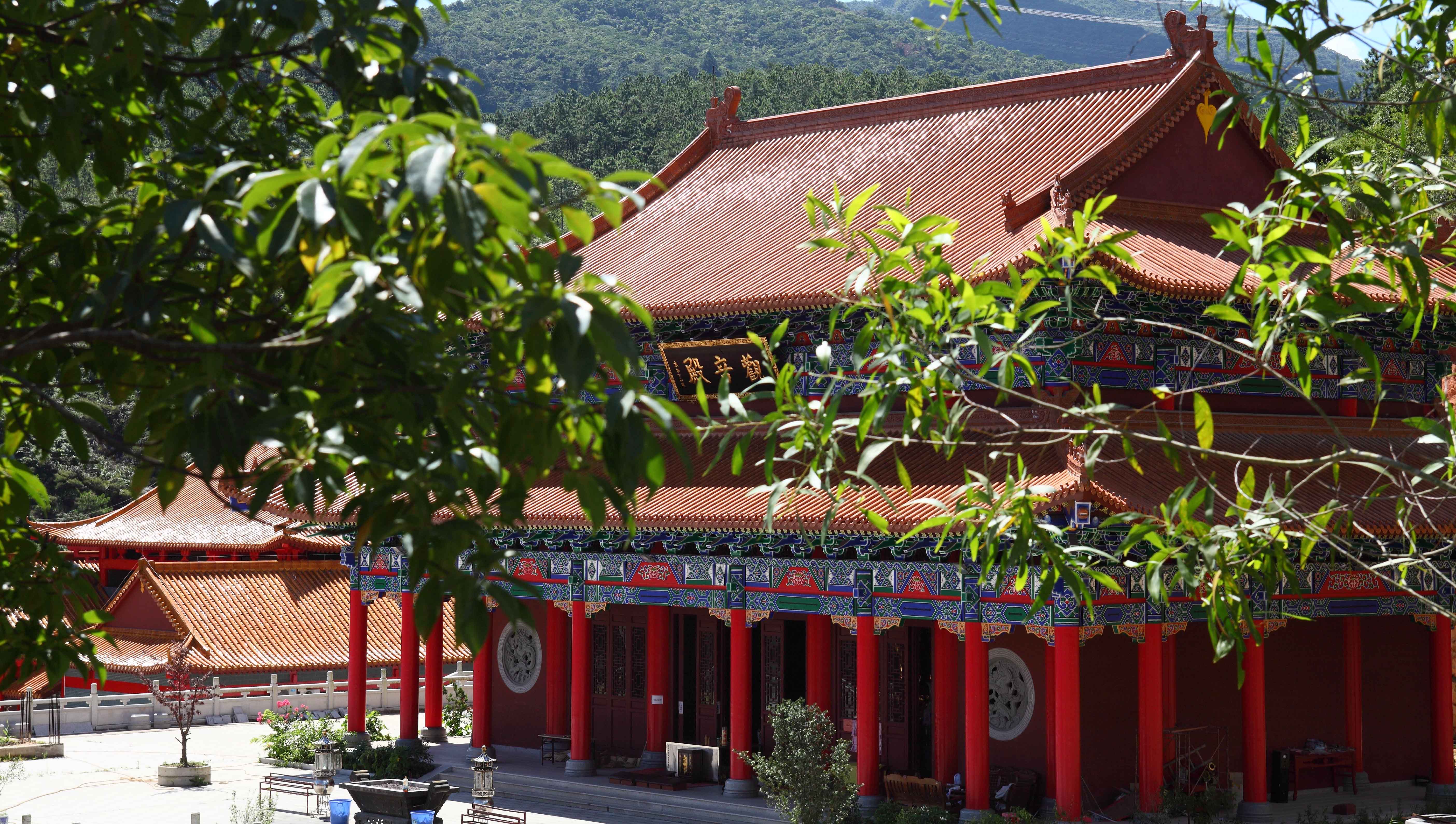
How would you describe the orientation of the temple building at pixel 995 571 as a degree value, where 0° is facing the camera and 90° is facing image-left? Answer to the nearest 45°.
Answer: approximately 45°

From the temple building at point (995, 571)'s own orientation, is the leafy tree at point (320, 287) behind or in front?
in front

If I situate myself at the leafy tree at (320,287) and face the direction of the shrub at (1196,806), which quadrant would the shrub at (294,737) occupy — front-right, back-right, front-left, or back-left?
front-left

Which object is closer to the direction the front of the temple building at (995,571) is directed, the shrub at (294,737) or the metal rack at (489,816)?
the metal rack

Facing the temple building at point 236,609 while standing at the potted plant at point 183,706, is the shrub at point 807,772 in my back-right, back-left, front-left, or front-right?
back-right

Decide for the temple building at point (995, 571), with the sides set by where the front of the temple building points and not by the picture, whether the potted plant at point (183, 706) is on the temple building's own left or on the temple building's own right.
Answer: on the temple building's own right

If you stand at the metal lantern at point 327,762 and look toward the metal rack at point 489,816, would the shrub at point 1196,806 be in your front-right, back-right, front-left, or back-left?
front-left

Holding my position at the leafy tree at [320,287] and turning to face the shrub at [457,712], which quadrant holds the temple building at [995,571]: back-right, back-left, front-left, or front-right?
front-right

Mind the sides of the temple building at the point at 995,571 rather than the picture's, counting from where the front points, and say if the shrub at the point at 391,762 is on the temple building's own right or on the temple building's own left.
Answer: on the temple building's own right
